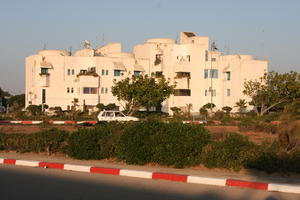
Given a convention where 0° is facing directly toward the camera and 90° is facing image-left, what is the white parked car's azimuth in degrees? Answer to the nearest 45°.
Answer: approximately 270°

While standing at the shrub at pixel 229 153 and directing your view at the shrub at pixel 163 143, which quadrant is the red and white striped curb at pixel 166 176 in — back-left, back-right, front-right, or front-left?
front-left

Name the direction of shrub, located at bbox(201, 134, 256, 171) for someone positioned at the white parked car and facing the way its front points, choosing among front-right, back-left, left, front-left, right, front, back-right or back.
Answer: right

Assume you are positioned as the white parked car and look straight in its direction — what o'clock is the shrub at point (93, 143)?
The shrub is roughly at 3 o'clock from the white parked car.

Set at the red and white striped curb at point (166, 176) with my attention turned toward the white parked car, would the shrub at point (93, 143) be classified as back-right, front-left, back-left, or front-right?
front-left

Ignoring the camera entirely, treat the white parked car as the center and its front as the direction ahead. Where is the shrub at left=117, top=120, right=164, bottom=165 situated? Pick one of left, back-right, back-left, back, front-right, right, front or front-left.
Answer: right

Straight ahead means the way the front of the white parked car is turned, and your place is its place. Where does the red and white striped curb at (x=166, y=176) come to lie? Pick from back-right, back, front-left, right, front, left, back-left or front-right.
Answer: right

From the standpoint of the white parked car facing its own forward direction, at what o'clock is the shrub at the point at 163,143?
The shrub is roughly at 3 o'clock from the white parked car.

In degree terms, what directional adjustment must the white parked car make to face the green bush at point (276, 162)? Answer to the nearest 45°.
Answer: approximately 90° to its right

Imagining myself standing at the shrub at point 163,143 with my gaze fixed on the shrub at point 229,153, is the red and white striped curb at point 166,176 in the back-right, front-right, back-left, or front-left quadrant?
front-right
